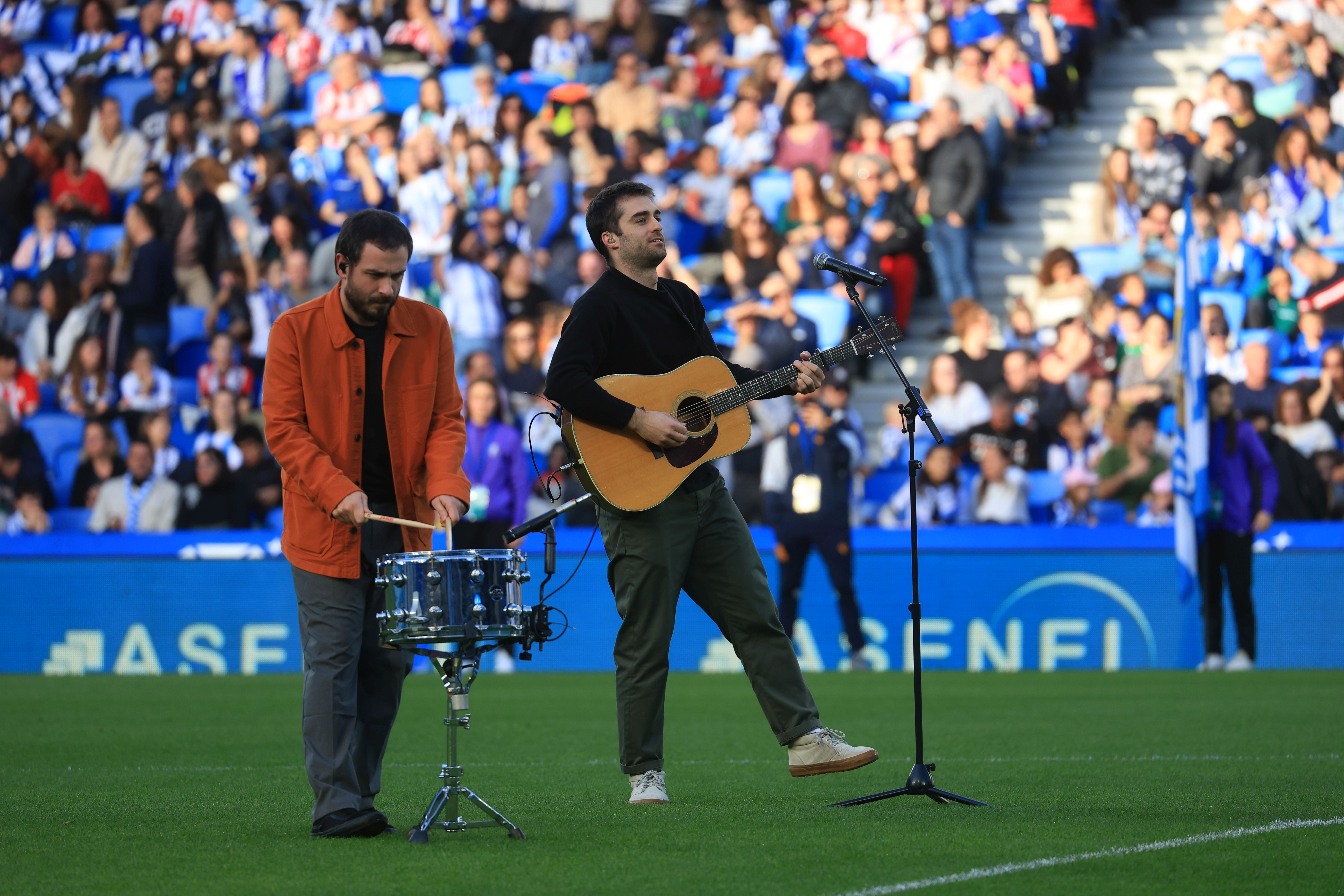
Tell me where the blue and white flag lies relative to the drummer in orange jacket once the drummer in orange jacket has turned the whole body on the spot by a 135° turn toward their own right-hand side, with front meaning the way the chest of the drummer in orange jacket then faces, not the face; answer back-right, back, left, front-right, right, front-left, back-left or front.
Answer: back-right

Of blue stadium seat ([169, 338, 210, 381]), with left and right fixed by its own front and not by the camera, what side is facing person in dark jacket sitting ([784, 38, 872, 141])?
left

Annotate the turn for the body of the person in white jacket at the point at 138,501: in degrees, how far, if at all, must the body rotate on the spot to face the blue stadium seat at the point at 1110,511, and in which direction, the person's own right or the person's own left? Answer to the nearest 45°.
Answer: approximately 45° to the person's own left

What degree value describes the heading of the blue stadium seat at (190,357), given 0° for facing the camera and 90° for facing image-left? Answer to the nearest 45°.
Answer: approximately 0°

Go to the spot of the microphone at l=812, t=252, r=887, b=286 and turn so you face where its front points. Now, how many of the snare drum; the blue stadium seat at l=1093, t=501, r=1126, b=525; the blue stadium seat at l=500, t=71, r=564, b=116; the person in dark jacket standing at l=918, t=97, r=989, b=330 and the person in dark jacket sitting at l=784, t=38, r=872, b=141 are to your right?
4

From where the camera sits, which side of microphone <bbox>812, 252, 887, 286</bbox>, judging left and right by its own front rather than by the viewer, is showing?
left

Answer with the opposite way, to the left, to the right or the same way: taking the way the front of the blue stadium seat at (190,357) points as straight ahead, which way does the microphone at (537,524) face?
to the right

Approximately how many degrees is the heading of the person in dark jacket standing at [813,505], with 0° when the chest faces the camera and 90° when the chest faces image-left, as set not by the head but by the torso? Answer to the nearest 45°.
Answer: approximately 0°

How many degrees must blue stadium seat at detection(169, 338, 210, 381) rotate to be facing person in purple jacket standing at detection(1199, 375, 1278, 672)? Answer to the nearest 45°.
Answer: approximately 45° to its left

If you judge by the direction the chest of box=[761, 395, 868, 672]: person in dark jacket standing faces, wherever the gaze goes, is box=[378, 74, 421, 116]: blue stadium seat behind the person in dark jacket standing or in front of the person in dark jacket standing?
behind

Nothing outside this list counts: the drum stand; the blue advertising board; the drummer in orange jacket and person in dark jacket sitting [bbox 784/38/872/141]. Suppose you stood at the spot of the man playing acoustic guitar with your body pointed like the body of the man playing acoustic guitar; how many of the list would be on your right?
2
